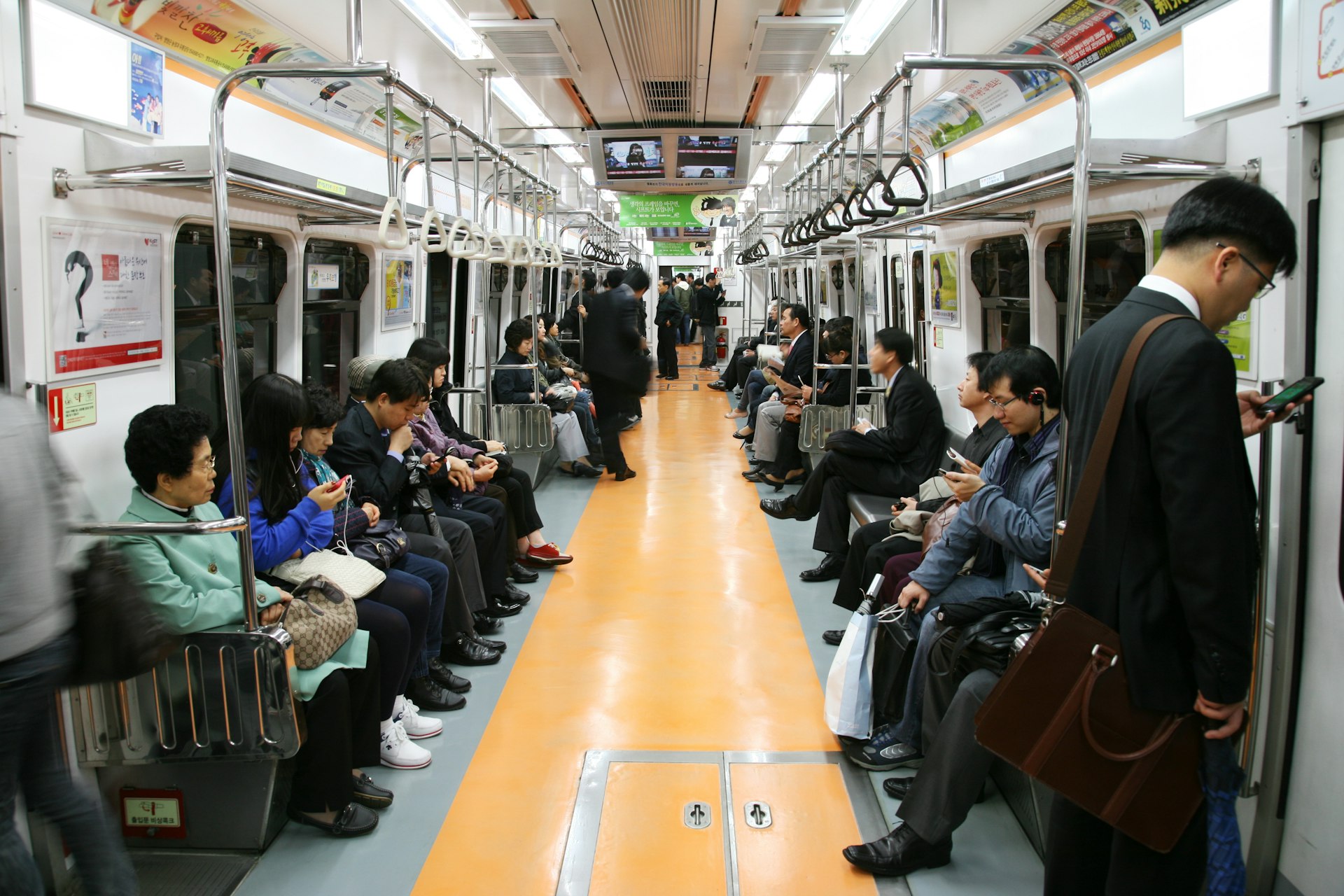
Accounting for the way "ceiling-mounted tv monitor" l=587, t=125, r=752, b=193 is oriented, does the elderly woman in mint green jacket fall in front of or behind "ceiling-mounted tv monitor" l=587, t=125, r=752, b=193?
in front

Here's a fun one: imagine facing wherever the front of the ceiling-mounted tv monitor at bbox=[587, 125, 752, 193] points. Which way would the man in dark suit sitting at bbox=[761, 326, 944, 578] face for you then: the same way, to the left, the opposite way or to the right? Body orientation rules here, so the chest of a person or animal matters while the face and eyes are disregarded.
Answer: to the right

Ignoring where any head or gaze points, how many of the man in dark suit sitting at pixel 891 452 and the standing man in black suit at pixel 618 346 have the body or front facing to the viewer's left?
1

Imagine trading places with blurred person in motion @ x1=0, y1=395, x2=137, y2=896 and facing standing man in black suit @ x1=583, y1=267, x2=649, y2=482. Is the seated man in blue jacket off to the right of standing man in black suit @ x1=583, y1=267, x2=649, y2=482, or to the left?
right

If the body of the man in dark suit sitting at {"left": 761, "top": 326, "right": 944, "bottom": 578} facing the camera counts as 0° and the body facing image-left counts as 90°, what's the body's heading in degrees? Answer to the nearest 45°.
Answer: approximately 90°

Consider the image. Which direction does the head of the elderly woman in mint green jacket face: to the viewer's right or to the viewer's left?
to the viewer's right

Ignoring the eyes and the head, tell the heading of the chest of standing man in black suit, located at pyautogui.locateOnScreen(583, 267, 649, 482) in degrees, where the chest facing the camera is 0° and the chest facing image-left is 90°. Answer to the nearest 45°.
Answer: approximately 225°

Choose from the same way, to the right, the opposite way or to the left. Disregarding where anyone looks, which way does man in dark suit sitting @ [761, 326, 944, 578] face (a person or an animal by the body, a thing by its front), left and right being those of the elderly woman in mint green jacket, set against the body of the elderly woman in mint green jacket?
the opposite way

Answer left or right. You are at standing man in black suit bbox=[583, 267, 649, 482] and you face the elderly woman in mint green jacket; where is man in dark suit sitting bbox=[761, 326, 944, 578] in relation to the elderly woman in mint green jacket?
left

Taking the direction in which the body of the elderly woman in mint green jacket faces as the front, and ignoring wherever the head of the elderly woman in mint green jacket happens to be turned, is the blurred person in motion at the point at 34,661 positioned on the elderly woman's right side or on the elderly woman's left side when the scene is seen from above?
on the elderly woman's right side

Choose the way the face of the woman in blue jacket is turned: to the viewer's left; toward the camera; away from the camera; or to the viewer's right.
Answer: to the viewer's right

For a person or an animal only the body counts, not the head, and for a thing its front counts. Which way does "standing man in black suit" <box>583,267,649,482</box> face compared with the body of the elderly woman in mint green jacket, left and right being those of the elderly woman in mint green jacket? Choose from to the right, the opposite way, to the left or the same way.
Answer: to the left
